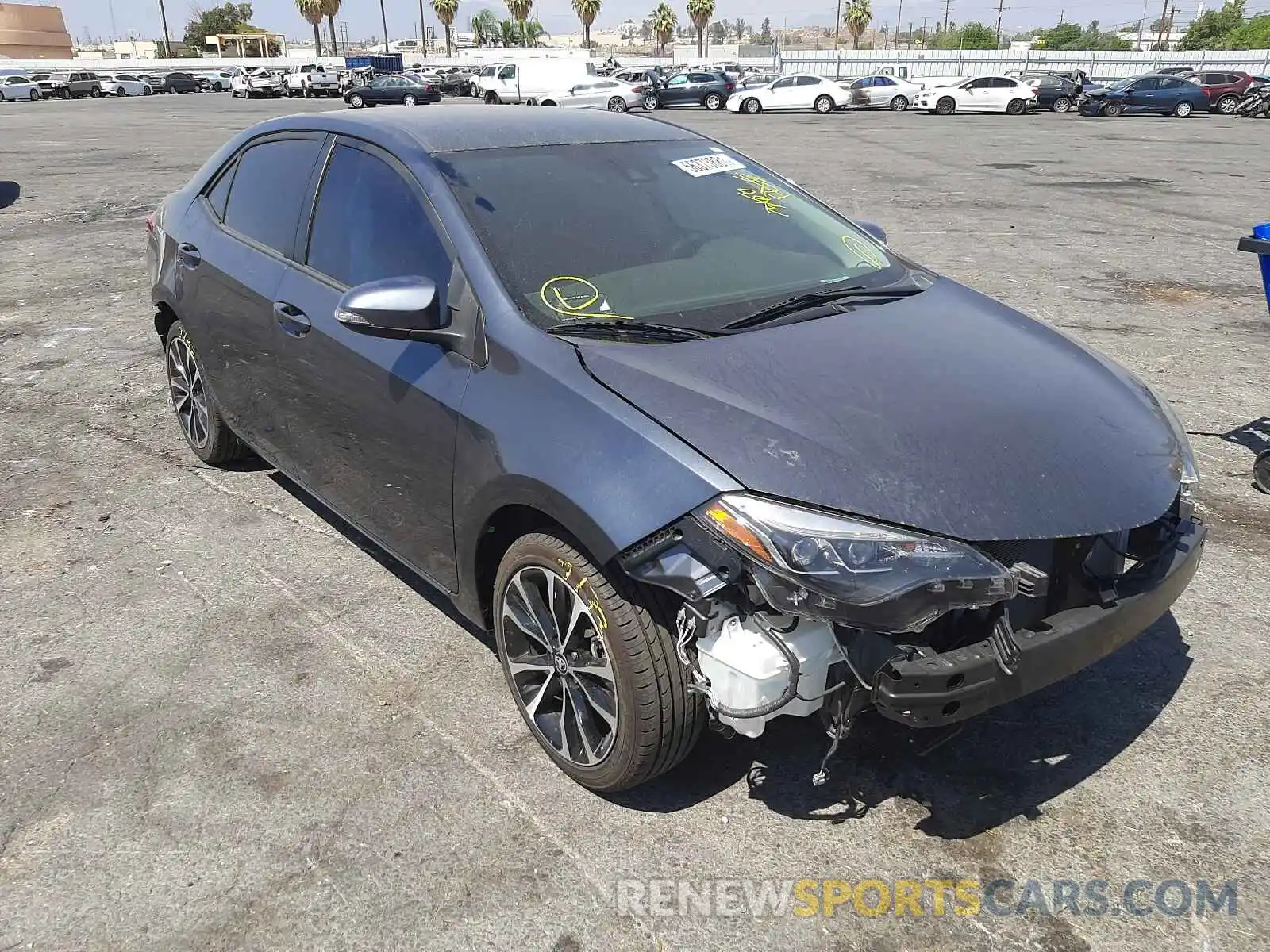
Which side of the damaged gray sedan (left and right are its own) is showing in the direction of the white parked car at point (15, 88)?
back

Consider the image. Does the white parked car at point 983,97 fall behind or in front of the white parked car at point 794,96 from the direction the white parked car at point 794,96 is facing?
behind

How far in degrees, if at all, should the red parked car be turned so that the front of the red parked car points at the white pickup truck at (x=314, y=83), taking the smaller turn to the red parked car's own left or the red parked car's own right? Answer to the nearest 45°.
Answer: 0° — it already faces it

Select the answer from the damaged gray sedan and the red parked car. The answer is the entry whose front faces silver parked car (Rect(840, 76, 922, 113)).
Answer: the red parked car

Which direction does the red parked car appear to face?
to the viewer's left

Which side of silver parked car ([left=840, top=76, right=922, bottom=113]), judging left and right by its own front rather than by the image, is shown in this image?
left

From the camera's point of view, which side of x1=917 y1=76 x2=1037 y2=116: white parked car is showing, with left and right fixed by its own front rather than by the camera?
left

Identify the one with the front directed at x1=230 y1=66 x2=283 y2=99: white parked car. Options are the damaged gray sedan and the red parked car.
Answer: the red parked car

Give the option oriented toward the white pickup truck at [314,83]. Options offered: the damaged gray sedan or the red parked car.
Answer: the red parked car

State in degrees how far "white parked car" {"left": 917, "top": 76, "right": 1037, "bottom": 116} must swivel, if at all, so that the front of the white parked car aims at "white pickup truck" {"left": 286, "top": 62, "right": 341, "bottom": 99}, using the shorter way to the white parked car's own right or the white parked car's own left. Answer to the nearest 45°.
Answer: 0° — it already faces it

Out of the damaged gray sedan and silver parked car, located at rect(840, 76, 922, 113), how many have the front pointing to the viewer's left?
1

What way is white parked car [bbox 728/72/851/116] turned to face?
to the viewer's left

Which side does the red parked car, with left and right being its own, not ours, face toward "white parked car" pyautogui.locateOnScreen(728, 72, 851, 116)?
front

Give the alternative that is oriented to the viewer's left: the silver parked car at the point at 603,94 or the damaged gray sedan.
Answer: the silver parked car

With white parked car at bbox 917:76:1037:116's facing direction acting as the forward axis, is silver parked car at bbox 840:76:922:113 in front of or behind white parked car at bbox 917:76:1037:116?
in front

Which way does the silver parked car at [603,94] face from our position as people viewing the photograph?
facing to the left of the viewer
